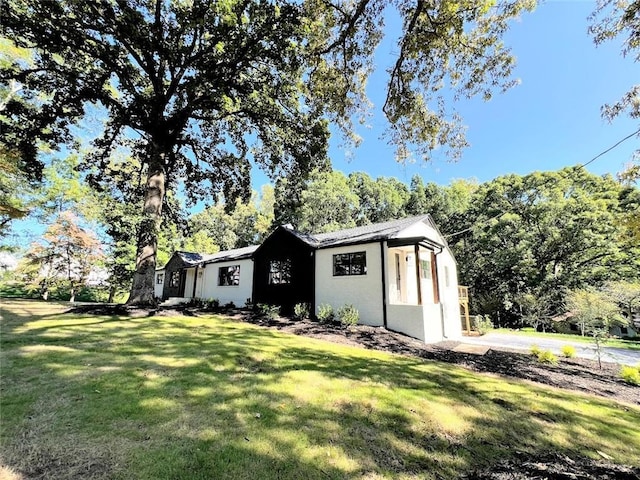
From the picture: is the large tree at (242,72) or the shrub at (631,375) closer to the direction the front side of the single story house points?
the large tree

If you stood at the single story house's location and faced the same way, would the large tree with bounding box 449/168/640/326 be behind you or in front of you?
behind

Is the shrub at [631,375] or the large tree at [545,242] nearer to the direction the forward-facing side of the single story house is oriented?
the shrub

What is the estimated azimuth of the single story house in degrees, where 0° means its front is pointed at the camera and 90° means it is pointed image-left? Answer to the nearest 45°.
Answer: approximately 45°

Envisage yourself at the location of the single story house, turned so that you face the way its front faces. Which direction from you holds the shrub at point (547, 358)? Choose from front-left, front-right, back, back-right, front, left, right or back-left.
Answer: left

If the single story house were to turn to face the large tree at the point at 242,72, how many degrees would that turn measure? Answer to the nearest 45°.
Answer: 0° — it already faces it

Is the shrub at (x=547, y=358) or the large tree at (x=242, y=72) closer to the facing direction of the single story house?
the large tree

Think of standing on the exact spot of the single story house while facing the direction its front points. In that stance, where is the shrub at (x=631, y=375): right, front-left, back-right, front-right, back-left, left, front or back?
left
